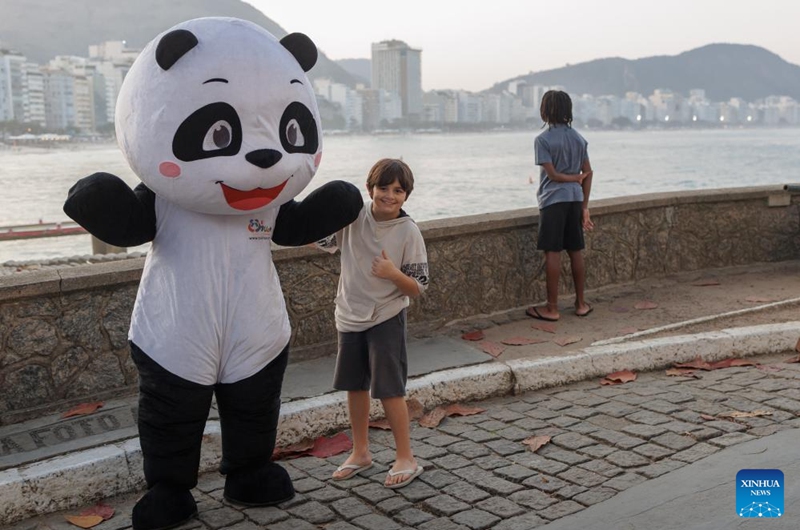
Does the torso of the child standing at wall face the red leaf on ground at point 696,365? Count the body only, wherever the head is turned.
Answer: no

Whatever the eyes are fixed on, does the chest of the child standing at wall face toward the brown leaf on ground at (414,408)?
no

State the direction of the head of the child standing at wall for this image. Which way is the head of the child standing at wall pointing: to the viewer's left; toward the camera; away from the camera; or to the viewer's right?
away from the camera

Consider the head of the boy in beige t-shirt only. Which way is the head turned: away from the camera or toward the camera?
toward the camera

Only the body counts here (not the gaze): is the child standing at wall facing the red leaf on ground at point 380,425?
no

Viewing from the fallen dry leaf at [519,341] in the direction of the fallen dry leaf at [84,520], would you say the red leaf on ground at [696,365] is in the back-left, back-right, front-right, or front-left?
back-left

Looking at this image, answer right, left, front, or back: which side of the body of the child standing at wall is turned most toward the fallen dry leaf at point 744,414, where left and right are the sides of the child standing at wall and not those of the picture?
back

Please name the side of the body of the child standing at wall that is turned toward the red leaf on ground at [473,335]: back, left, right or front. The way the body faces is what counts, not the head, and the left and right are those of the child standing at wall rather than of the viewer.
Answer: left

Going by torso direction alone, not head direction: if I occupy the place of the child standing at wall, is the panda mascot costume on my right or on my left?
on my left

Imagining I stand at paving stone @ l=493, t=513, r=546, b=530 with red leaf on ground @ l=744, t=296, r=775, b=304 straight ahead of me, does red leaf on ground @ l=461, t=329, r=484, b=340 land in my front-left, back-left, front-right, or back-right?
front-left

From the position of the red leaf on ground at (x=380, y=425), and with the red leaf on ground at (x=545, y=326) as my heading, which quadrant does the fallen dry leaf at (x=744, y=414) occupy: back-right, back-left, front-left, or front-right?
front-right

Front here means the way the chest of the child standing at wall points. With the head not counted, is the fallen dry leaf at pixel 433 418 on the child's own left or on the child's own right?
on the child's own left

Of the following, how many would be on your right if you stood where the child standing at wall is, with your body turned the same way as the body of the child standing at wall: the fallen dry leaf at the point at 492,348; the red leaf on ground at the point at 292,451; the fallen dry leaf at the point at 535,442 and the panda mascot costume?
0

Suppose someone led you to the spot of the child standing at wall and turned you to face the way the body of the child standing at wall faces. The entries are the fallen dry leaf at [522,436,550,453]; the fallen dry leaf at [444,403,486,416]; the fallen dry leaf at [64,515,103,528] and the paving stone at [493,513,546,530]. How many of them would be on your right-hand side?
0

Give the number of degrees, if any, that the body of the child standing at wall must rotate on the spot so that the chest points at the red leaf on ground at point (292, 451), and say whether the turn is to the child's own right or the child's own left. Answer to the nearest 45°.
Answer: approximately 90° to the child's own left

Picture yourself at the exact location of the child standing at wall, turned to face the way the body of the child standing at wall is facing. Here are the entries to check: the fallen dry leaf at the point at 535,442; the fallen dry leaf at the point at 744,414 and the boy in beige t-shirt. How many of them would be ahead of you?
0

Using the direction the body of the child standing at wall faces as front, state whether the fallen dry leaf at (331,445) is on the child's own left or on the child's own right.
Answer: on the child's own left

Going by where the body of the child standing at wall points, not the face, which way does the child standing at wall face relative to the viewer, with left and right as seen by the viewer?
facing away from the viewer and to the left of the viewer
